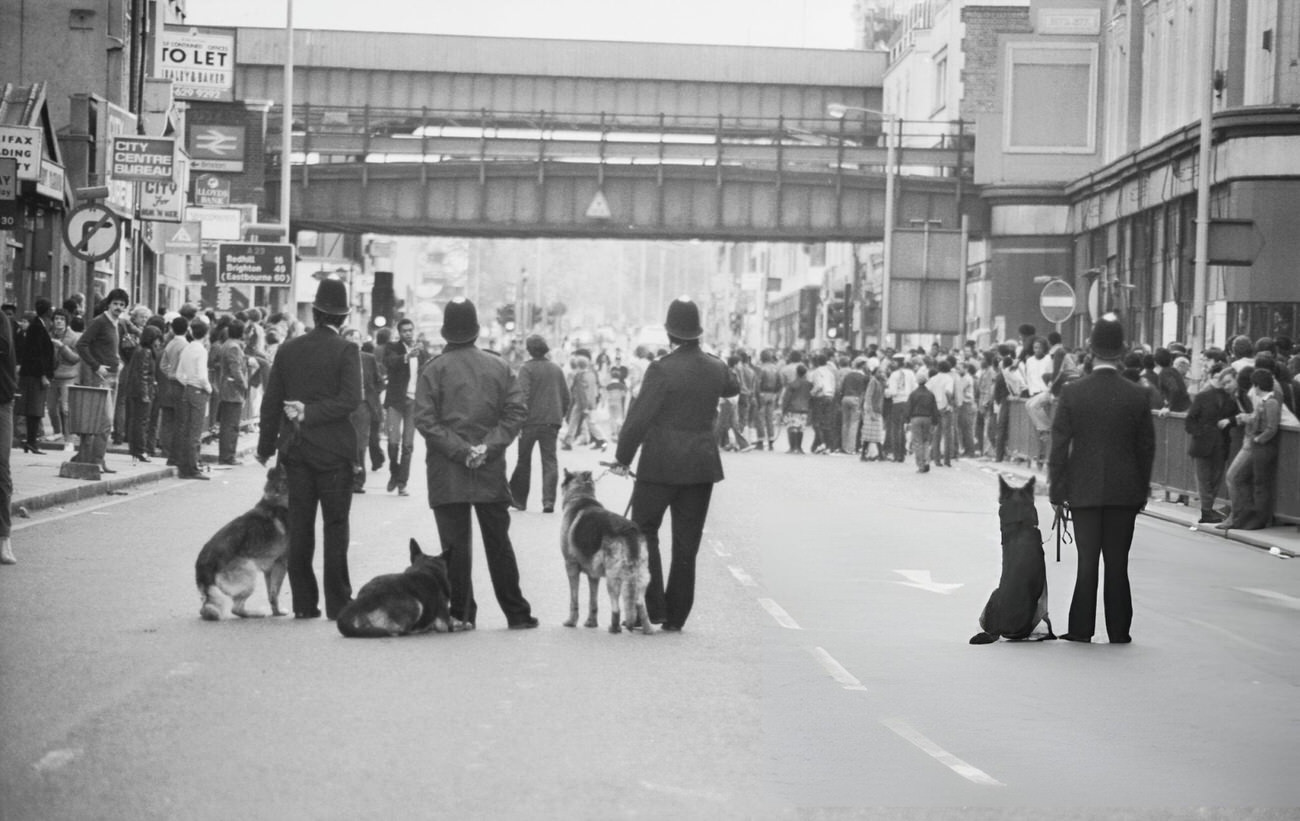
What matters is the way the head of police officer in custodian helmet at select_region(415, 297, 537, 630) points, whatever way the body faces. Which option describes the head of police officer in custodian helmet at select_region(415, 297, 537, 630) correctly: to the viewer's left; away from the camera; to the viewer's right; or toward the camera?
away from the camera

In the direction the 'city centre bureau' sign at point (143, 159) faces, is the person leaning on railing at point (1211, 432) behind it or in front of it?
in front

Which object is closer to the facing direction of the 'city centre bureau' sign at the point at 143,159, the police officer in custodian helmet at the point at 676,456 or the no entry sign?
the police officer in custodian helmet

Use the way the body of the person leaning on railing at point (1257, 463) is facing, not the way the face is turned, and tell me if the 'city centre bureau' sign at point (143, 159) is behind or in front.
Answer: in front

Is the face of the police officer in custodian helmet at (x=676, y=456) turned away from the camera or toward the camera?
away from the camera

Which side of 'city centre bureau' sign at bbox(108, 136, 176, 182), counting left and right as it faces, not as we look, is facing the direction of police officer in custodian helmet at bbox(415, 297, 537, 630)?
front

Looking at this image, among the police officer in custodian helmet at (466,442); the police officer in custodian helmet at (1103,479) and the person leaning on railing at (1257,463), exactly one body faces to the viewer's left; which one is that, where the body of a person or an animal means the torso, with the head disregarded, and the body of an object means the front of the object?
the person leaning on railing

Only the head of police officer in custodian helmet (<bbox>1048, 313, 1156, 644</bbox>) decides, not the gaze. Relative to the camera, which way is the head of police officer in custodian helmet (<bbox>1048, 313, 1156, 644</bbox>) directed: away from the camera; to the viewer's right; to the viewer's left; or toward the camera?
away from the camera

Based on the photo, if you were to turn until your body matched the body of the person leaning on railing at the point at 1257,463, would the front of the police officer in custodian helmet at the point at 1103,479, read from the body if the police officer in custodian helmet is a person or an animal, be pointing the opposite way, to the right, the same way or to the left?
to the right

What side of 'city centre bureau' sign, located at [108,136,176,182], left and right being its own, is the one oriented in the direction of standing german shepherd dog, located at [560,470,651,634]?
front

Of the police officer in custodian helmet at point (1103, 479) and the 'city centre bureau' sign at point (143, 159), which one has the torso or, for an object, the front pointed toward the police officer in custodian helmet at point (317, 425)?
the 'city centre bureau' sign

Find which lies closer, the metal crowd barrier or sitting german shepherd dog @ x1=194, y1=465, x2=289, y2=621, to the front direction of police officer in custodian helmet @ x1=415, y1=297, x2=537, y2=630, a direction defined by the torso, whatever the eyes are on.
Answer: the metal crowd barrier
